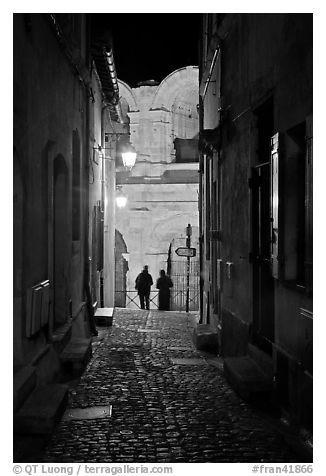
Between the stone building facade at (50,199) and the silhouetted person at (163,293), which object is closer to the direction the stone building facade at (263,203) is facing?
the stone building facade

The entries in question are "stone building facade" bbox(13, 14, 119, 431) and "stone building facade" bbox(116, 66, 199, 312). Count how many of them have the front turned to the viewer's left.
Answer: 0

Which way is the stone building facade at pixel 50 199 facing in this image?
to the viewer's right

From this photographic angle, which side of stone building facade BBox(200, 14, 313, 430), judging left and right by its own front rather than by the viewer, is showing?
left

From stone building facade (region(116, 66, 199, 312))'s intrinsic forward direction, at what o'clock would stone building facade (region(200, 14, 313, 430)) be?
stone building facade (region(200, 14, 313, 430)) is roughly at 12 o'clock from stone building facade (region(116, 66, 199, 312)).

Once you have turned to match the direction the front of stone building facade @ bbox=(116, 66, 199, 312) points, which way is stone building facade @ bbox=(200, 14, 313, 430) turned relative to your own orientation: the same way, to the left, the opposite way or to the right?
to the right

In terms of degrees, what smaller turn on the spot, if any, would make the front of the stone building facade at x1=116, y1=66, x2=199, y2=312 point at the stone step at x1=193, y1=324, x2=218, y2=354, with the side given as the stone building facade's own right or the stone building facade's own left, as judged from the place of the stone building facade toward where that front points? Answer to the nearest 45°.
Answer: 0° — it already faces it

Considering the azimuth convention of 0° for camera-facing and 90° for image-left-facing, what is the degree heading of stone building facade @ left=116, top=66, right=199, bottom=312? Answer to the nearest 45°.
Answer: approximately 0°

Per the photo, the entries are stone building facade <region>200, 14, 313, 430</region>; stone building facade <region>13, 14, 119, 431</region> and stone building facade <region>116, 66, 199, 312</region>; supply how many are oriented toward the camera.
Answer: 1

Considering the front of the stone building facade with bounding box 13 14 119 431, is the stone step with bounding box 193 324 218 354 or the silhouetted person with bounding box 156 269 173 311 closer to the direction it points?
the stone step

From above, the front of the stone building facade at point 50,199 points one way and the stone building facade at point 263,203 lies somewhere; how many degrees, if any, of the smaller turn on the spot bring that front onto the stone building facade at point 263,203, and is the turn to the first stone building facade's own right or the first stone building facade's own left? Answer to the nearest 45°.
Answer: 0° — it already faces it

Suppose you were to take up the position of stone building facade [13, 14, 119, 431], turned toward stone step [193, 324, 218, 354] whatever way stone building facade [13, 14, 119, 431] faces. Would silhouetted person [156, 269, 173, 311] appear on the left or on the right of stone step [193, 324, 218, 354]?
left

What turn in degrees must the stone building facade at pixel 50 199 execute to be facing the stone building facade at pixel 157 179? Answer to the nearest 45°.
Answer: approximately 90° to its left

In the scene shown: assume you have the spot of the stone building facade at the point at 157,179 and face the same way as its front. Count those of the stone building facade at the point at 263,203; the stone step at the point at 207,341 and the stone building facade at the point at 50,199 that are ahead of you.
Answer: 3
